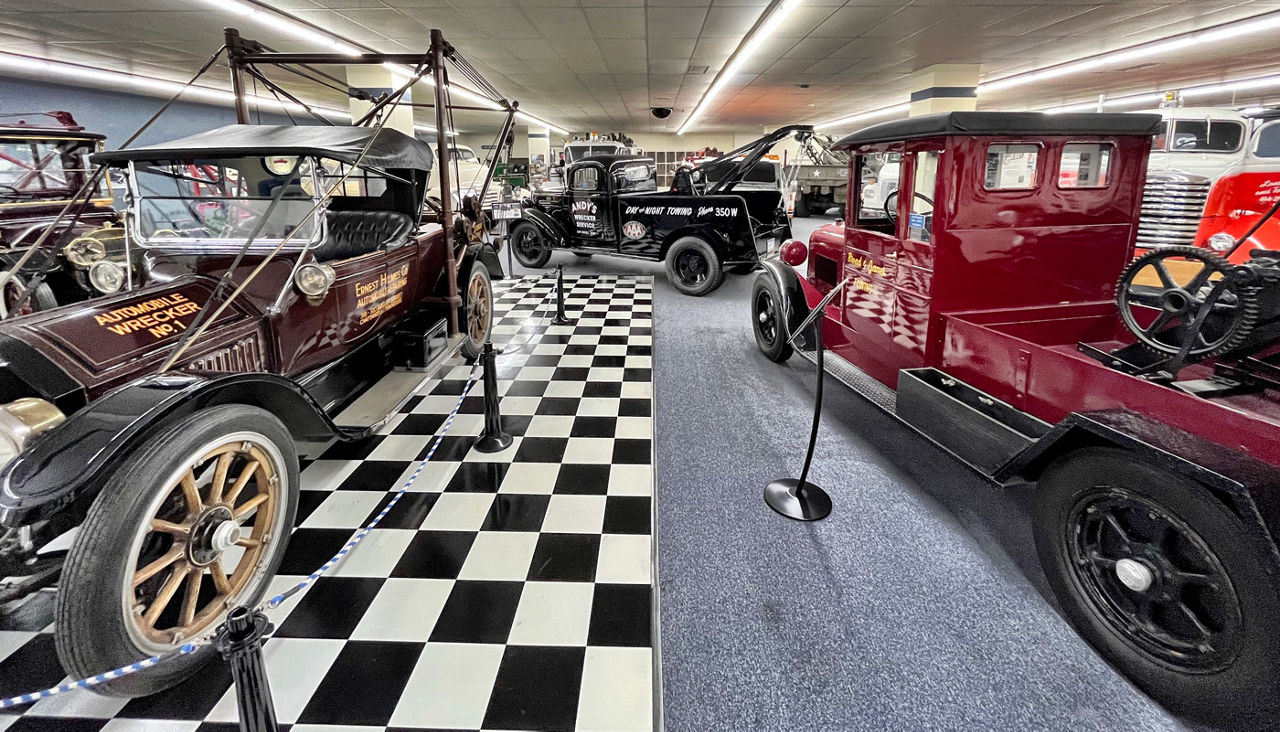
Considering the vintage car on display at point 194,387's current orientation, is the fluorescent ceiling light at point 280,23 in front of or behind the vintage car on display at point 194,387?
behind

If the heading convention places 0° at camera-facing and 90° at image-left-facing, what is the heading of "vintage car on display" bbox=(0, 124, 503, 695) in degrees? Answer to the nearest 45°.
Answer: approximately 45°

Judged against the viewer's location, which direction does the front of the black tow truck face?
facing away from the viewer and to the left of the viewer

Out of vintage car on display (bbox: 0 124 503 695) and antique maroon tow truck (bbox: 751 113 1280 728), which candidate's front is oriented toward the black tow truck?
the antique maroon tow truck

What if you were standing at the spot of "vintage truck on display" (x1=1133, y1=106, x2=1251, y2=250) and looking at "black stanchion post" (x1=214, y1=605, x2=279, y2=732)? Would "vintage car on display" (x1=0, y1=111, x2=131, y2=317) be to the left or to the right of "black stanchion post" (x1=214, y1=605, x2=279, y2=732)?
right

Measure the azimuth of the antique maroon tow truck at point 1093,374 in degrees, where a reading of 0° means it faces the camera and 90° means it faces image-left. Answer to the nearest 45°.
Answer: approximately 135°
